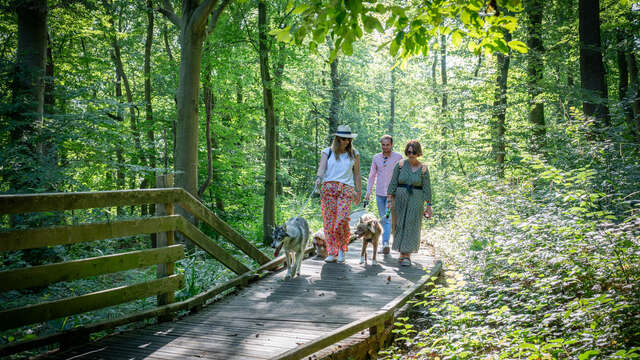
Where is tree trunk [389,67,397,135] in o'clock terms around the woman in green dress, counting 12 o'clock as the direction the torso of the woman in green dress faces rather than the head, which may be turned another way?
The tree trunk is roughly at 6 o'clock from the woman in green dress.

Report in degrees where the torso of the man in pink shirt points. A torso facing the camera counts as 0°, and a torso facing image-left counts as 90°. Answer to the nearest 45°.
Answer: approximately 0°

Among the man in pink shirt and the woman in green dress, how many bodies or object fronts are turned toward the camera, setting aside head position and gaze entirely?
2

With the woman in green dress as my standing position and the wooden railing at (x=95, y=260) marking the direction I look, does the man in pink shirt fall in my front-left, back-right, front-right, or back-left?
back-right

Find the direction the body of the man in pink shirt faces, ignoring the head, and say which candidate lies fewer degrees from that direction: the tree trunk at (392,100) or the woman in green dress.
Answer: the woman in green dress

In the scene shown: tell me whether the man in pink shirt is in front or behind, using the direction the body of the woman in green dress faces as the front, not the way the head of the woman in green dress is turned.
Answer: behind

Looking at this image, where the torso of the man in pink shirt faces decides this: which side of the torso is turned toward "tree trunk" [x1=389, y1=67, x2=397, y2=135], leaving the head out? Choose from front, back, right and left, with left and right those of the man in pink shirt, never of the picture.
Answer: back
